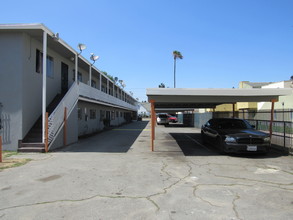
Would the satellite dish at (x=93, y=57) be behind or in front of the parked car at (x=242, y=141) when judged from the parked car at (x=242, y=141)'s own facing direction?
behind

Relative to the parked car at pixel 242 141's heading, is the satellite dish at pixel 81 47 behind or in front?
behind

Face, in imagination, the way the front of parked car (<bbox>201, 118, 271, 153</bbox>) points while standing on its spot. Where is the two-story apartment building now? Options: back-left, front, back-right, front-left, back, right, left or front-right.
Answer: back-right
